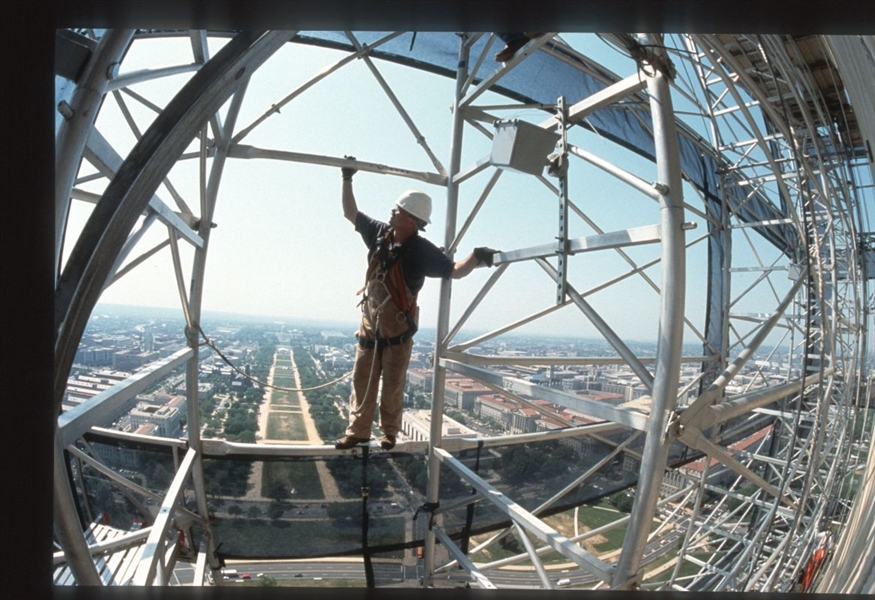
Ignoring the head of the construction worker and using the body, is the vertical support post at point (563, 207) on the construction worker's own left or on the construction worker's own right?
on the construction worker's own left

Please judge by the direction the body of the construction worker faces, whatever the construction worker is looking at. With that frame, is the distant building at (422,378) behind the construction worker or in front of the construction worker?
behind

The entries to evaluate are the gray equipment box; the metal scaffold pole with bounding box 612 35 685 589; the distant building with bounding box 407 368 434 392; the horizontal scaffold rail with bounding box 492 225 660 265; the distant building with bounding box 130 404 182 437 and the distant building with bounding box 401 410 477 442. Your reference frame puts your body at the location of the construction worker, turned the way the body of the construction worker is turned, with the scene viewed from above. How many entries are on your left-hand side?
3

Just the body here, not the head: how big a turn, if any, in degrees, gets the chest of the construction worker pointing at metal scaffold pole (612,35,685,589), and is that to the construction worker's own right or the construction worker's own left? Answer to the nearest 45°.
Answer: approximately 90° to the construction worker's own left

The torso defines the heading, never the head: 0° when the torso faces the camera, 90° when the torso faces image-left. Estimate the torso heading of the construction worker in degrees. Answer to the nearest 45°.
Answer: approximately 45°

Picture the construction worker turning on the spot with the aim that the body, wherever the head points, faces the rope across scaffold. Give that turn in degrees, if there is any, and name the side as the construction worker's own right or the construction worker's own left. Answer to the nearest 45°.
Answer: approximately 45° to the construction worker's own right

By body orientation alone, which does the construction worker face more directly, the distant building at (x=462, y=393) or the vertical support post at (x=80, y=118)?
the vertical support post

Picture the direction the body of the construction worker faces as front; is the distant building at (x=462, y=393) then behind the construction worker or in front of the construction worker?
behind

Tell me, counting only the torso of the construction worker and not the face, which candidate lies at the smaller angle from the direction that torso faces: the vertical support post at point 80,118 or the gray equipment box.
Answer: the vertical support post

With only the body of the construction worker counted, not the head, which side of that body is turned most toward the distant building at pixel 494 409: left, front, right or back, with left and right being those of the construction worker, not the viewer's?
back
